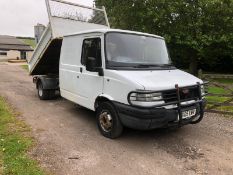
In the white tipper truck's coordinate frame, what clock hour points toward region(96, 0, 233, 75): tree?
The tree is roughly at 8 o'clock from the white tipper truck.

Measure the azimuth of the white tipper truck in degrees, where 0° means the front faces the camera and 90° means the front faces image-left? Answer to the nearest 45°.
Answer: approximately 315°
